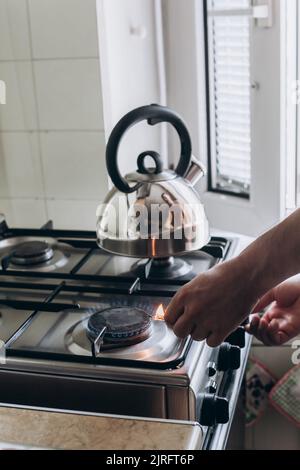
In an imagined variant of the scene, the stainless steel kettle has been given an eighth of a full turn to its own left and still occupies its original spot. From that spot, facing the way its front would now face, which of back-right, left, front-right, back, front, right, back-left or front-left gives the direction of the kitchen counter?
back

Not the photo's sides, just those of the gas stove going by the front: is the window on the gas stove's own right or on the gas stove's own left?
on the gas stove's own left

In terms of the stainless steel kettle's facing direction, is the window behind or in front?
in front

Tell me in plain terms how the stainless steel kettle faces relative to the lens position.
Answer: facing away from the viewer and to the right of the viewer

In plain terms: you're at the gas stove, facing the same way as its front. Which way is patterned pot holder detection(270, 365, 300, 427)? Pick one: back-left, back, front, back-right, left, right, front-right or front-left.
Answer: front-left
